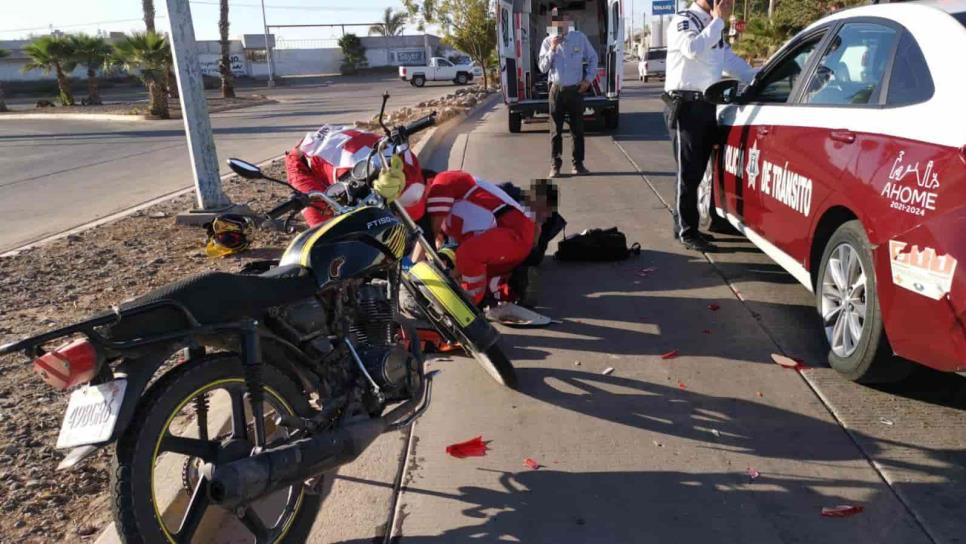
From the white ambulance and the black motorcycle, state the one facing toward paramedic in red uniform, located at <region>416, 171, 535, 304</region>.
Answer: the black motorcycle

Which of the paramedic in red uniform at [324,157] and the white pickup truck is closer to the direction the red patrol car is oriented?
the white pickup truck

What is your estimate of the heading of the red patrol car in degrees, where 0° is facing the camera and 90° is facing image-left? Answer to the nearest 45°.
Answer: approximately 135°

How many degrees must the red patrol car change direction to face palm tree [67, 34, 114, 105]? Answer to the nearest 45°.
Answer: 0° — it already faces it

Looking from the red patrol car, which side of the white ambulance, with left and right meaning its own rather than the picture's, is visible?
back

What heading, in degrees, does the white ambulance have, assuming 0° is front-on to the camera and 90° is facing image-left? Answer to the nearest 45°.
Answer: approximately 180°

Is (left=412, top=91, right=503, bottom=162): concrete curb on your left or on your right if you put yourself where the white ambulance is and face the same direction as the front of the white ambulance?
on your left

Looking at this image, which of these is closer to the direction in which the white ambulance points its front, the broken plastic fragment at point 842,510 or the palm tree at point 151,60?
the palm tree

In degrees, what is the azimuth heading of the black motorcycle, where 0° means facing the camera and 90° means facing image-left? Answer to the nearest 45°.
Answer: approximately 225°

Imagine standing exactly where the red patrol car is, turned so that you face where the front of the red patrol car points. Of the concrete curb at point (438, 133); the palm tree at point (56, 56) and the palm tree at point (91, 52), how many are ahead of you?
3

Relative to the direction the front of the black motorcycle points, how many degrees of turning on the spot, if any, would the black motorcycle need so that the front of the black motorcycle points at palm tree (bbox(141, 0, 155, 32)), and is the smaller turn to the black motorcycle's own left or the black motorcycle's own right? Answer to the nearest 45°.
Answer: approximately 45° to the black motorcycle's own left
